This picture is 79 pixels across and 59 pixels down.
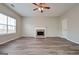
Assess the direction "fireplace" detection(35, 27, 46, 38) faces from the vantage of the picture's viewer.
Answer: facing the viewer

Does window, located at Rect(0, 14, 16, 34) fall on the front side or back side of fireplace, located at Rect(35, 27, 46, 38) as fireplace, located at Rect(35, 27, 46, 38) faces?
on the front side
